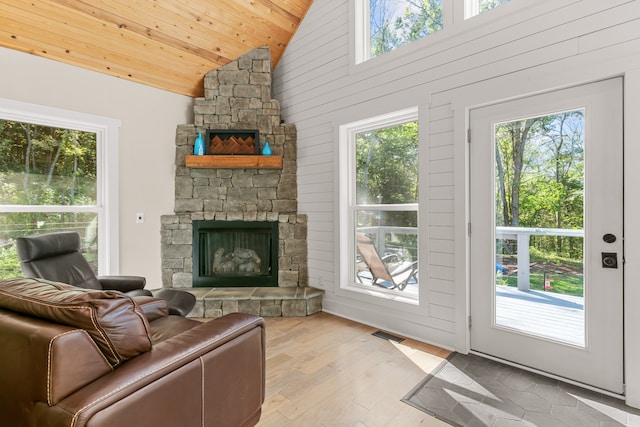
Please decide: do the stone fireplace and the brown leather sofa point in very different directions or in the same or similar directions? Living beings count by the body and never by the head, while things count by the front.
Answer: very different directions

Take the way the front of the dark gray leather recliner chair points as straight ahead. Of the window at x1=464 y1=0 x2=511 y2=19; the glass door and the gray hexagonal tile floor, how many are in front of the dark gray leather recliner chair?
3

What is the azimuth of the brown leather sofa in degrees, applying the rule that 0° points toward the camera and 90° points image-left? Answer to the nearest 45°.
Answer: approximately 225°

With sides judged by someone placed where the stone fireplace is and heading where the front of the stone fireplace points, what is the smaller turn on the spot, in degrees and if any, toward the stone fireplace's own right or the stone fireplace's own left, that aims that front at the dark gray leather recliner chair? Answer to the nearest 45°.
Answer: approximately 45° to the stone fireplace's own right

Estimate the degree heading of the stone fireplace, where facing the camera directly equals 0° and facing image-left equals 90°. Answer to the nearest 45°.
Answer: approximately 0°

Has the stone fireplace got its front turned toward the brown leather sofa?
yes

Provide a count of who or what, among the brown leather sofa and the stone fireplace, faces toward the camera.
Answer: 1

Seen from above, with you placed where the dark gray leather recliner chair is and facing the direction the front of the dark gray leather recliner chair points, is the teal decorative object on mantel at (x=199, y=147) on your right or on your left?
on your left

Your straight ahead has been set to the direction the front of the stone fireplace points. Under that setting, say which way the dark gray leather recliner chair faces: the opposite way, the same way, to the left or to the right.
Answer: to the left

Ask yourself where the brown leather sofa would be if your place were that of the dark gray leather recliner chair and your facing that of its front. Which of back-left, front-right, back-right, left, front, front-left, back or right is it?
front-right

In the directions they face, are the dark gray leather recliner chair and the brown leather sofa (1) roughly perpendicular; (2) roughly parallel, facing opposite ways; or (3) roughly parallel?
roughly perpendicular
